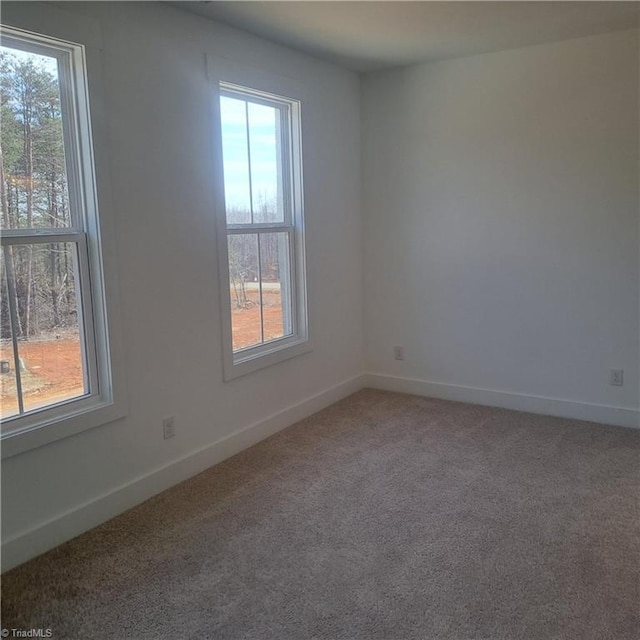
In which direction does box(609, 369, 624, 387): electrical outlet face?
toward the camera

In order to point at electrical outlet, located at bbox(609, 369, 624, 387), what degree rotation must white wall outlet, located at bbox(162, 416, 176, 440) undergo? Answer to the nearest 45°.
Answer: approximately 45° to its left

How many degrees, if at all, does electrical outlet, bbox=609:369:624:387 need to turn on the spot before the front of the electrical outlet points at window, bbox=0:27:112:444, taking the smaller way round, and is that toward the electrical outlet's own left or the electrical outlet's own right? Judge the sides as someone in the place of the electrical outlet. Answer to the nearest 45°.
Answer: approximately 45° to the electrical outlet's own right

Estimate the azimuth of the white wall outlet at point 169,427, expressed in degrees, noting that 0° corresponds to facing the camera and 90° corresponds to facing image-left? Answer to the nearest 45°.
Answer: approximately 315°

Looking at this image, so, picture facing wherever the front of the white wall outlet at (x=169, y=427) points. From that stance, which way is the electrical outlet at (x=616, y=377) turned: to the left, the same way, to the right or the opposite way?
to the right

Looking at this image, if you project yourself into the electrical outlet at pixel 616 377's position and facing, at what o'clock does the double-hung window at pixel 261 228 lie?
The double-hung window is roughly at 2 o'clock from the electrical outlet.

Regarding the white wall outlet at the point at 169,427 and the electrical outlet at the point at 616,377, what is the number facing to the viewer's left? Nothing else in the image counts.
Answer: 0

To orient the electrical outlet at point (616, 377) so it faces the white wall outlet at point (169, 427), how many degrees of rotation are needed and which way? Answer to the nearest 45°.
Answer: approximately 45° to its right

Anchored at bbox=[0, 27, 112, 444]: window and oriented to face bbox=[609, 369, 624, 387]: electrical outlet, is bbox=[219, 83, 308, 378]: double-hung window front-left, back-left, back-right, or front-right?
front-left

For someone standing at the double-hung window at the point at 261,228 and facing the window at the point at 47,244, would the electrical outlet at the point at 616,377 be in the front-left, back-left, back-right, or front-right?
back-left
